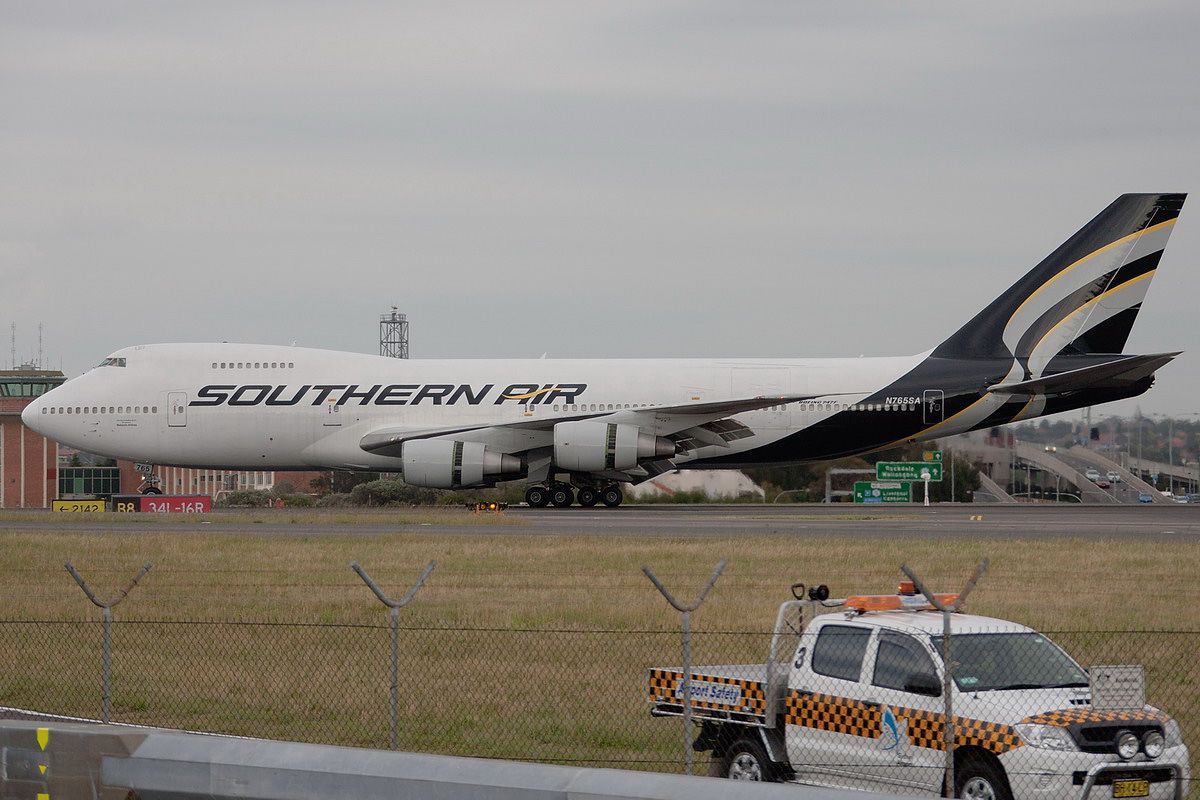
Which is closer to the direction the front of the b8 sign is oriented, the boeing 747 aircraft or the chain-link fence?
the chain-link fence

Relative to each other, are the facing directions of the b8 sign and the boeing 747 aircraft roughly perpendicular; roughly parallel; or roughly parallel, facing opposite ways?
roughly perpendicular

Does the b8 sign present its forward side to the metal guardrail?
yes

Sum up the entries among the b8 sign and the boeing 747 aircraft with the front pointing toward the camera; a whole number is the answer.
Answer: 1

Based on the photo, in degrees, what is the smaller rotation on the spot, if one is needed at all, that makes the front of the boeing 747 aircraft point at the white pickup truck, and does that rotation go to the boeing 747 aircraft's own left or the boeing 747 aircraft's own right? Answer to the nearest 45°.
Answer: approximately 90° to the boeing 747 aircraft's own left

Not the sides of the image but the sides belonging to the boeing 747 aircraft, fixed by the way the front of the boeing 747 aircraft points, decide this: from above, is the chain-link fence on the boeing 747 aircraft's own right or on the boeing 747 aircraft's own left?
on the boeing 747 aircraft's own left

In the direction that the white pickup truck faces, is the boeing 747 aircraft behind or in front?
behind

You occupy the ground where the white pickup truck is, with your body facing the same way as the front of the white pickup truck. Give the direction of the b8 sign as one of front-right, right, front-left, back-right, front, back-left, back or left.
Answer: back

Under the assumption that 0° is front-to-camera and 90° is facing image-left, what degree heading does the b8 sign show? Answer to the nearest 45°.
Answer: approximately 0°

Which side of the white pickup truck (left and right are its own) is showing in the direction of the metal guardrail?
right

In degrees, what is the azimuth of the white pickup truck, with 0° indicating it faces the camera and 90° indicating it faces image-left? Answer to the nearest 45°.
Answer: approximately 315°

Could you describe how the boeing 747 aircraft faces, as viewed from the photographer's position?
facing to the left of the viewer

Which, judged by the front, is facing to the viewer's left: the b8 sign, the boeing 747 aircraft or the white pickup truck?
the boeing 747 aircraft

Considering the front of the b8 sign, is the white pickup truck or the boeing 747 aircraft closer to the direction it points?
the white pickup truck

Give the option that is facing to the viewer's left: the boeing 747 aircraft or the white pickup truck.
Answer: the boeing 747 aircraft
